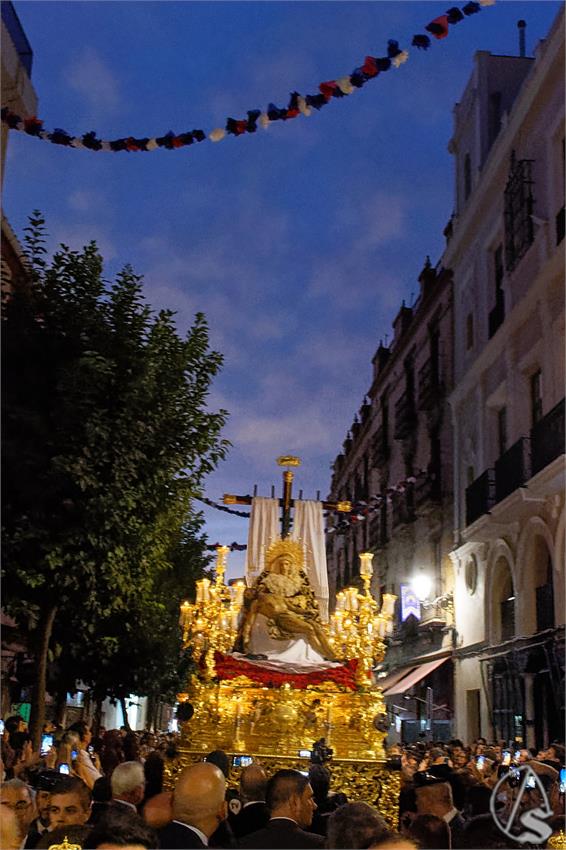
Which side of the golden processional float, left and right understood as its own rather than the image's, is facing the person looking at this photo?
front

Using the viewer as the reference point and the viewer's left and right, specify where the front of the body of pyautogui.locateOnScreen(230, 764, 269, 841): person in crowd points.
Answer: facing away from the viewer

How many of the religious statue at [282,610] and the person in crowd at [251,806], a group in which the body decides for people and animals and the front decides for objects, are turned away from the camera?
1

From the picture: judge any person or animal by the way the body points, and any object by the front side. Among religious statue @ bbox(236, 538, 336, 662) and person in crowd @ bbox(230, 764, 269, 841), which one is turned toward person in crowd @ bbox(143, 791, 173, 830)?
the religious statue

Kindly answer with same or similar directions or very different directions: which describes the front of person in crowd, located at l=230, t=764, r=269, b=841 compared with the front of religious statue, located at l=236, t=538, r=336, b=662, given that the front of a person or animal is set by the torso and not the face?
very different directions

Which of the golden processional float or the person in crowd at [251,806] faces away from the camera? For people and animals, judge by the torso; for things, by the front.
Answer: the person in crowd

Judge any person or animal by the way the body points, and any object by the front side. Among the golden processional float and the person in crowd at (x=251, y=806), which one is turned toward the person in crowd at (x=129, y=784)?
the golden processional float

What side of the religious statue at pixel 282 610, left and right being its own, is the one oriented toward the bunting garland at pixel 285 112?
front

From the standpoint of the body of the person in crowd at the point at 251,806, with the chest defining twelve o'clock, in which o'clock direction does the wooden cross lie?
The wooden cross is roughly at 12 o'clock from the person in crowd.

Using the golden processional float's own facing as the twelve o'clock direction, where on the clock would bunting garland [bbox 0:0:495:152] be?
The bunting garland is roughly at 12 o'clock from the golden processional float.

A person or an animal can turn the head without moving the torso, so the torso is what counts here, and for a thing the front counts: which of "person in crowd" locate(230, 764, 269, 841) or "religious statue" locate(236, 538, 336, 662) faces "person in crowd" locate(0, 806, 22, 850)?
the religious statue

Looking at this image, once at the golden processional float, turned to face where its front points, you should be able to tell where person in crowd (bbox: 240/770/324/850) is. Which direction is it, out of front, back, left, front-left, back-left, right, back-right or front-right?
front

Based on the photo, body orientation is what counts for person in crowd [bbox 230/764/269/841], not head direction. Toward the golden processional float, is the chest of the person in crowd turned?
yes

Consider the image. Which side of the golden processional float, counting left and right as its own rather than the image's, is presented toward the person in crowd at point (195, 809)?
front

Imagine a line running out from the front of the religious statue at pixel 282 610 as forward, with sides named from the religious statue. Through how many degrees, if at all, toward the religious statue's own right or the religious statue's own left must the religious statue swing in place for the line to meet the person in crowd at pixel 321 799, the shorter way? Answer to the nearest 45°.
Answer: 0° — it already faces them

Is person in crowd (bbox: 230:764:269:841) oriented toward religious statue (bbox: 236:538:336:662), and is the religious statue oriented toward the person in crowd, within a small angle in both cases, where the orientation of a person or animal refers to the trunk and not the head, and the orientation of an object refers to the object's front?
yes

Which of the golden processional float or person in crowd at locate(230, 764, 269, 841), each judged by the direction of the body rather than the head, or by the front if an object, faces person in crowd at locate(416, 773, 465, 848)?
the golden processional float
